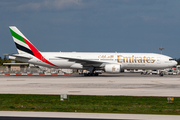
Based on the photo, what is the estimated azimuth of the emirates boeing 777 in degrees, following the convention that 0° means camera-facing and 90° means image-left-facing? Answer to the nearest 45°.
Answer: approximately 270°
